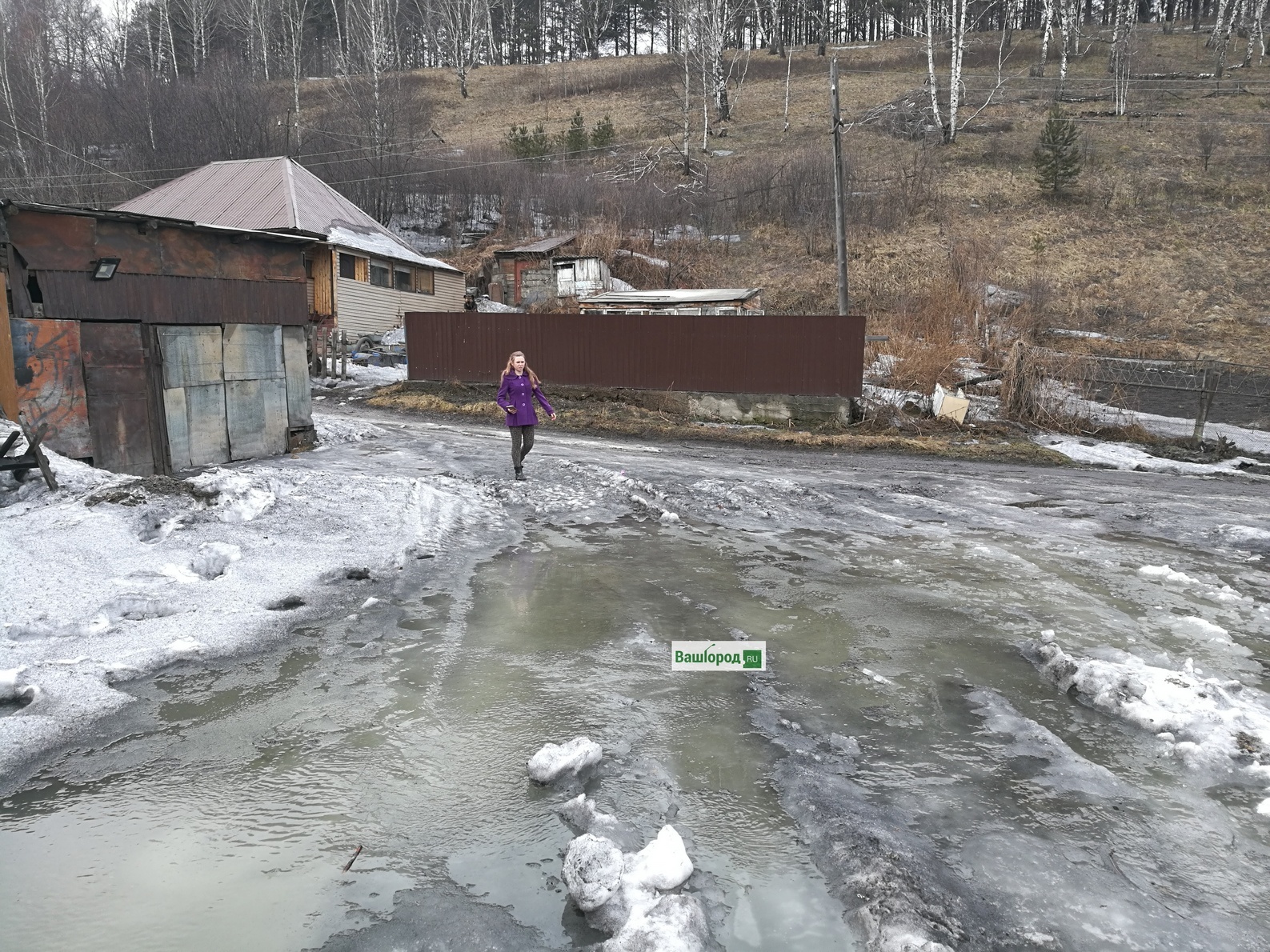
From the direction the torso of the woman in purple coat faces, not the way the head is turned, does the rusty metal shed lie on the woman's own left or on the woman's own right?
on the woman's own right

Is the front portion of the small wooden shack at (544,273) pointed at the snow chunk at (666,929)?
yes

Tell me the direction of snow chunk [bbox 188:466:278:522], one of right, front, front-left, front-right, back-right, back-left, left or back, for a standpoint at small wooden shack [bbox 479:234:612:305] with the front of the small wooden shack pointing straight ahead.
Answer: front

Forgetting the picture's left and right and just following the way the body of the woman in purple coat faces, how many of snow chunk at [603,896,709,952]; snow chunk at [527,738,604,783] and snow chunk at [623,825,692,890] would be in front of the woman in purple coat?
3

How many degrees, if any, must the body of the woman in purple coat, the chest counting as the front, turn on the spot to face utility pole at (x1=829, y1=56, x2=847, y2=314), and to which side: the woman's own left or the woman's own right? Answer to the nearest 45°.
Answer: approximately 135° to the woman's own left

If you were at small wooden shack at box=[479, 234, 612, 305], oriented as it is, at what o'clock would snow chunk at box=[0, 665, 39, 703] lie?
The snow chunk is roughly at 12 o'clock from the small wooden shack.

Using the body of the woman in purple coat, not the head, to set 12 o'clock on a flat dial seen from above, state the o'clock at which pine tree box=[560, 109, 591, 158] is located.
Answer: The pine tree is roughly at 6 o'clock from the woman in purple coat.

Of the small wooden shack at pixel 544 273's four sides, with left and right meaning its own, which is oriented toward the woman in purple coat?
front

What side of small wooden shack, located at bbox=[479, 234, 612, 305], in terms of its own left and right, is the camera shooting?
front

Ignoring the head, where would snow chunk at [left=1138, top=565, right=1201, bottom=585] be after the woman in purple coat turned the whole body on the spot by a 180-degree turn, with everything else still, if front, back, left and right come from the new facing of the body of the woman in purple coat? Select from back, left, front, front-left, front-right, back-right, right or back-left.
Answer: back-right

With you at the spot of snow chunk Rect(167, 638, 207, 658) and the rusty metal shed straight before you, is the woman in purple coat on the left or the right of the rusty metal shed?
right

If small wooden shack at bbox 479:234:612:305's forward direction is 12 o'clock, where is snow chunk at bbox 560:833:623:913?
The snow chunk is roughly at 12 o'clock from the small wooden shack.

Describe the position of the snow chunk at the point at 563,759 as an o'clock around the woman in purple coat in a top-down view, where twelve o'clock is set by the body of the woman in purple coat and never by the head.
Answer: The snow chunk is roughly at 12 o'clock from the woman in purple coat.

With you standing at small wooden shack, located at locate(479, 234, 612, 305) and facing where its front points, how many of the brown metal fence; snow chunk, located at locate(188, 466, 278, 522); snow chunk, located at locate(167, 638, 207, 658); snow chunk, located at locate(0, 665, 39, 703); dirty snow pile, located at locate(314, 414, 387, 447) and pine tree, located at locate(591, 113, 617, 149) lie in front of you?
5
